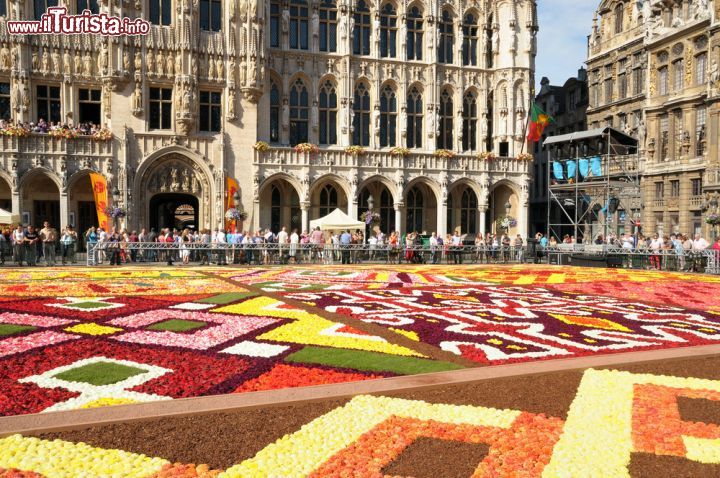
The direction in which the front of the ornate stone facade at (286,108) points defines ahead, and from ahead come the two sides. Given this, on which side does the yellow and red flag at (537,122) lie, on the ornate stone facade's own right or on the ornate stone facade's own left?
on the ornate stone facade's own left

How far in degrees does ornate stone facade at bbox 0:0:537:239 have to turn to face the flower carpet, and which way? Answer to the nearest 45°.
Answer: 0° — it already faces it

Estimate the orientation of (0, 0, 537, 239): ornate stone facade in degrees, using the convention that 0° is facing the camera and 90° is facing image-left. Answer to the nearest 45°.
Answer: approximately 0°

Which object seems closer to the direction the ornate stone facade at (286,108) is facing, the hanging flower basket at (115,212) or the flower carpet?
the flower carpet
